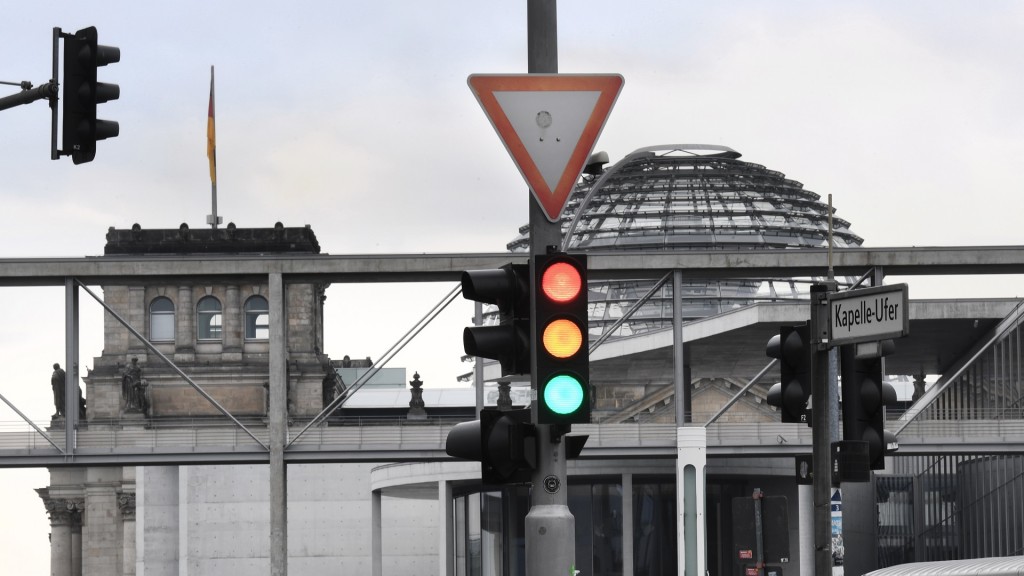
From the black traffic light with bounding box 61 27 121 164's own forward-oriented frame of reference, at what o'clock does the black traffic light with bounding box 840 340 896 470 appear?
the black traffic light with bounding box 840 340 896 470 is roughly at 1 o'clock from the black traffic light with bounding box 61 27 121 164.

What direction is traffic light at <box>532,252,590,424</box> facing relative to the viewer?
toward the camera

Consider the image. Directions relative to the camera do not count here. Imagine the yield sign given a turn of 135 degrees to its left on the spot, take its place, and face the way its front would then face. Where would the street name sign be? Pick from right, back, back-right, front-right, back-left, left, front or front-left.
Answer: front

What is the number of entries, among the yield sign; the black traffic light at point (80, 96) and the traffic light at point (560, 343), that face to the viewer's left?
0

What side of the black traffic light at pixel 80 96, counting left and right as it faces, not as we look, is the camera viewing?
right

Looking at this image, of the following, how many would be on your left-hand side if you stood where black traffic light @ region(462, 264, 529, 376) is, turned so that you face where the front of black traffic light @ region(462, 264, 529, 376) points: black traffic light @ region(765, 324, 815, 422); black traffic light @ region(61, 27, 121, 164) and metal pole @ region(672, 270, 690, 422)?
0

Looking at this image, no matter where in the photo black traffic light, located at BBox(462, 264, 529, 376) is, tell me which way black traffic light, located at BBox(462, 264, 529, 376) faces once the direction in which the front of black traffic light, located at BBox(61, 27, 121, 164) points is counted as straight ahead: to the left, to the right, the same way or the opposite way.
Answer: the opposite way

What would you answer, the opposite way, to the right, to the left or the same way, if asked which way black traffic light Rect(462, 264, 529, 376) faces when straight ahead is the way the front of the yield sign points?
to the right

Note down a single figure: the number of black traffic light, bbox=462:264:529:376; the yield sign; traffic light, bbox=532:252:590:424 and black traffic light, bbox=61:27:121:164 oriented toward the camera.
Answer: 2

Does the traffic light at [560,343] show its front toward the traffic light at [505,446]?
no

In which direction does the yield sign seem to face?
toward the camera

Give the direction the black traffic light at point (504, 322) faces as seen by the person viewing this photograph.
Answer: facing to the left of the viewer

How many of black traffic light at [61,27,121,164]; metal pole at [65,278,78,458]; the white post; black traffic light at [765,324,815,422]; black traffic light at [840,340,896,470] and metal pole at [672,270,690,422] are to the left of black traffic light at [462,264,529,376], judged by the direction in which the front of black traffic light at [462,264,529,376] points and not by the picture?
0

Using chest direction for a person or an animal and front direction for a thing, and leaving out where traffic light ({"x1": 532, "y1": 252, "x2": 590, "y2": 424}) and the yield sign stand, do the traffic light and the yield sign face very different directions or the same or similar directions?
same or similar directions

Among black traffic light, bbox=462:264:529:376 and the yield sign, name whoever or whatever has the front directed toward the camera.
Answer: the yield sign
